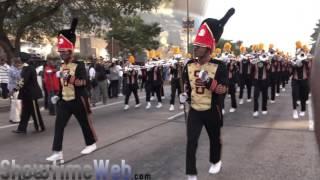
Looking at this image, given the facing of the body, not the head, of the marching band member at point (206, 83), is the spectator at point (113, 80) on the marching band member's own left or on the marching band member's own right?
on the marching band member's own right

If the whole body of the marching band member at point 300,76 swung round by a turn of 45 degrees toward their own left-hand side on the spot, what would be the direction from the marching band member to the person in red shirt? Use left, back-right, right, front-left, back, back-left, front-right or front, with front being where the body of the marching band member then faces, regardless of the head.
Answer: back-right

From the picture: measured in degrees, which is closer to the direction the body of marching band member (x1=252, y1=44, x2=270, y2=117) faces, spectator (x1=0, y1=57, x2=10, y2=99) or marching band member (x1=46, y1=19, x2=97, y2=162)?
the marching band member

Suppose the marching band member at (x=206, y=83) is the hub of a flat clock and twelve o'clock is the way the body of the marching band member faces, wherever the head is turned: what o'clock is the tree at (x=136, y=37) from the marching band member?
The tree is roughly at 4 o'clock from the marching band member.

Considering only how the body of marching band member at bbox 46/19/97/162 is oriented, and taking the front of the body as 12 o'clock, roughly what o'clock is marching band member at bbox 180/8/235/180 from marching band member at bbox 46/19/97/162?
marching band member at bbox 180/8/235/180 is roughly at 9 o'clock from marching band member at bbox 46/19/97/162.

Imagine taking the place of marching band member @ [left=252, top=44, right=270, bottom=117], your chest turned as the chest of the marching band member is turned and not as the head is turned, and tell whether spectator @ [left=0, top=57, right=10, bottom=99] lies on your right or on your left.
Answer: on your right

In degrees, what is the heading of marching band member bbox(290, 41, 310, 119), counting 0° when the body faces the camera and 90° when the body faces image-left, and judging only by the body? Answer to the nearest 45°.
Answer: approximately 0°

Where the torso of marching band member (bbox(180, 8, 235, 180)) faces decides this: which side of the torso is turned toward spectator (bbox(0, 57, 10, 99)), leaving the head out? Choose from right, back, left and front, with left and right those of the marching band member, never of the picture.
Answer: right
